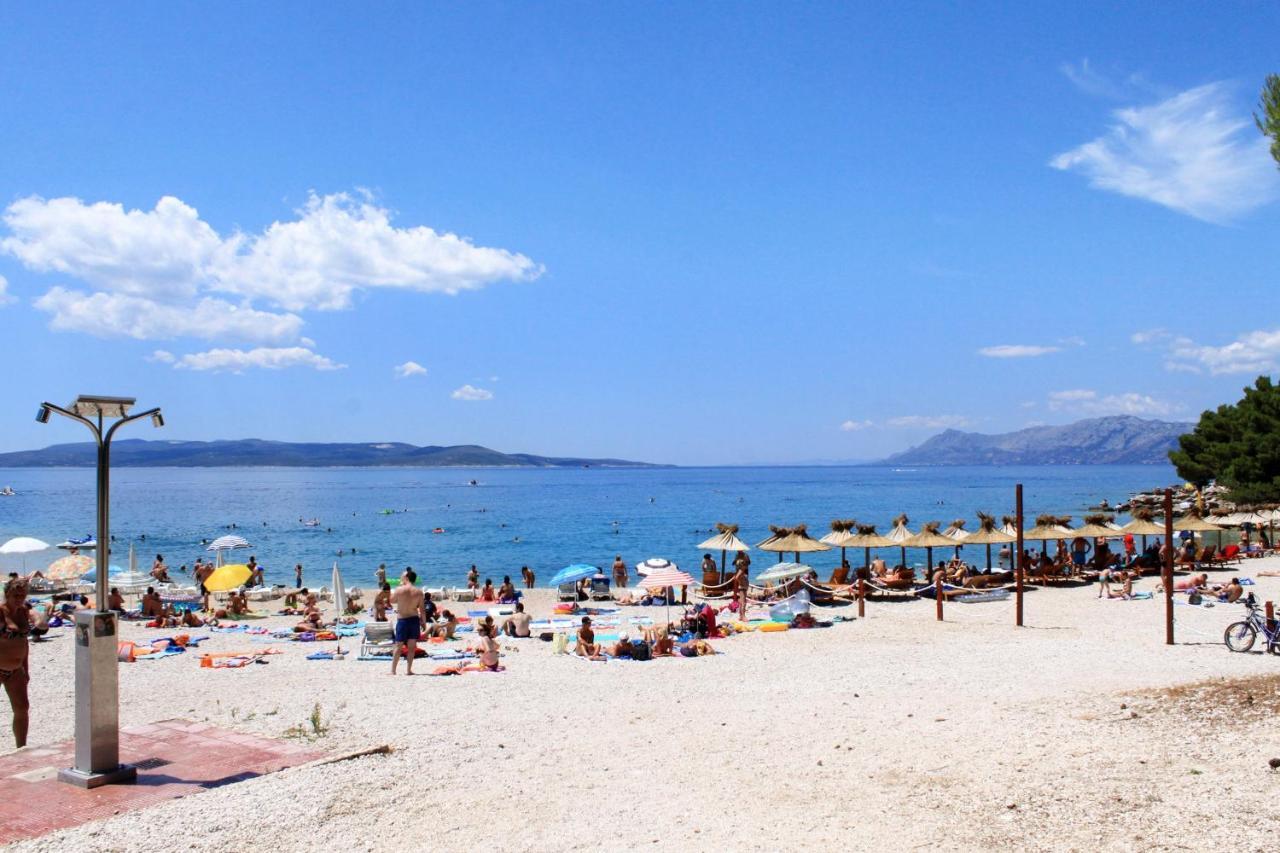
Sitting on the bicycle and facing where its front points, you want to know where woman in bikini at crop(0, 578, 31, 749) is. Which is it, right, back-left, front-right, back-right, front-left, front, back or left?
front-left

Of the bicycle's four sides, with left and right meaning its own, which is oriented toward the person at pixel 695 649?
front

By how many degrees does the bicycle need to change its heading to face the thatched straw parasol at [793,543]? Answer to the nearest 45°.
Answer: approximately 45° to its right

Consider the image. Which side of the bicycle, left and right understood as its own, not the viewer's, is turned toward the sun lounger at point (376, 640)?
front

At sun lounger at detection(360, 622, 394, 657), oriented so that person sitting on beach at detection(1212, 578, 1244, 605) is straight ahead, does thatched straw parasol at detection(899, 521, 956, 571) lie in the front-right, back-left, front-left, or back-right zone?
front-left

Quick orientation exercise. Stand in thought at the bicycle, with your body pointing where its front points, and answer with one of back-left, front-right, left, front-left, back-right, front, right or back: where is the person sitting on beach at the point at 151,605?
front

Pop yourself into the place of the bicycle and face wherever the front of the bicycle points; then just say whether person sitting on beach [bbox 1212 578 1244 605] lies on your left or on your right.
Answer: on your right

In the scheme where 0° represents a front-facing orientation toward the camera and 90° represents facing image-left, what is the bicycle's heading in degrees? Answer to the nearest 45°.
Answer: approximately 90°

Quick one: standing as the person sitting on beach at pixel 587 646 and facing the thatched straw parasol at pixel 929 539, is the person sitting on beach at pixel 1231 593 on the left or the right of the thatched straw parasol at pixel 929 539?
right
